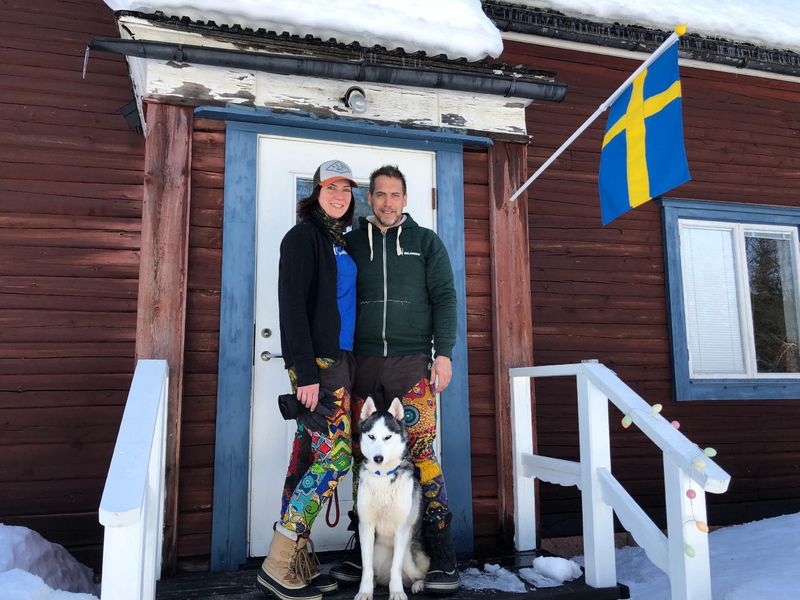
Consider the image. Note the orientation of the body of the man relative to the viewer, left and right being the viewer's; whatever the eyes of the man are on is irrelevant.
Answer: facing the viewer

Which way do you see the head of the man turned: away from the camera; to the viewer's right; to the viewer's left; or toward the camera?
toward the camera

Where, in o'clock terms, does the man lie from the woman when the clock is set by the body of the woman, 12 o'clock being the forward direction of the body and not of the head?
The man is roughly at 10 o'clock from the woman.

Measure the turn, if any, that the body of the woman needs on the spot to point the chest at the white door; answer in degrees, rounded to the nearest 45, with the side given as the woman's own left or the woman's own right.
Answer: approximately 135° to the woman's own left

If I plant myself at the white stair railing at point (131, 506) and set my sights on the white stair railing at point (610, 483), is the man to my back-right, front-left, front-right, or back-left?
front-left

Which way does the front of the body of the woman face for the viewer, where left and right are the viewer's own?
facing the viewer and to the right of the viewer

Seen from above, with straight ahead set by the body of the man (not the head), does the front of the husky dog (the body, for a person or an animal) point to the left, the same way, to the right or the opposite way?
the same way

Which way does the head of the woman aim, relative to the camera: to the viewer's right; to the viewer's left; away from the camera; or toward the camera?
toward the camera

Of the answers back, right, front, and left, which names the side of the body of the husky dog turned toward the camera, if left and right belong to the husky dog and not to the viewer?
front
